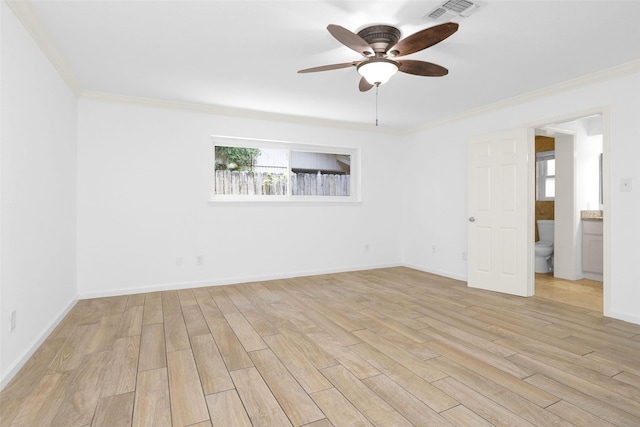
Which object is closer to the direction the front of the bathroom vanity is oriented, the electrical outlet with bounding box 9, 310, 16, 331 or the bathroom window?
the electrical outlet

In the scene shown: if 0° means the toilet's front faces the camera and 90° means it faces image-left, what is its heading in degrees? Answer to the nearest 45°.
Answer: approximately 45°

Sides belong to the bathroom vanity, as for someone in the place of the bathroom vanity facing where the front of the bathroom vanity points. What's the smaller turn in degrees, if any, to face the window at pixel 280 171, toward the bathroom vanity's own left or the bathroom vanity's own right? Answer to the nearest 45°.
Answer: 0° — it already faces it

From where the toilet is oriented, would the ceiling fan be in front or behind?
in front

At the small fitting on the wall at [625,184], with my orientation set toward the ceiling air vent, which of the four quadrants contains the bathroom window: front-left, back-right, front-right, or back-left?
back-right
